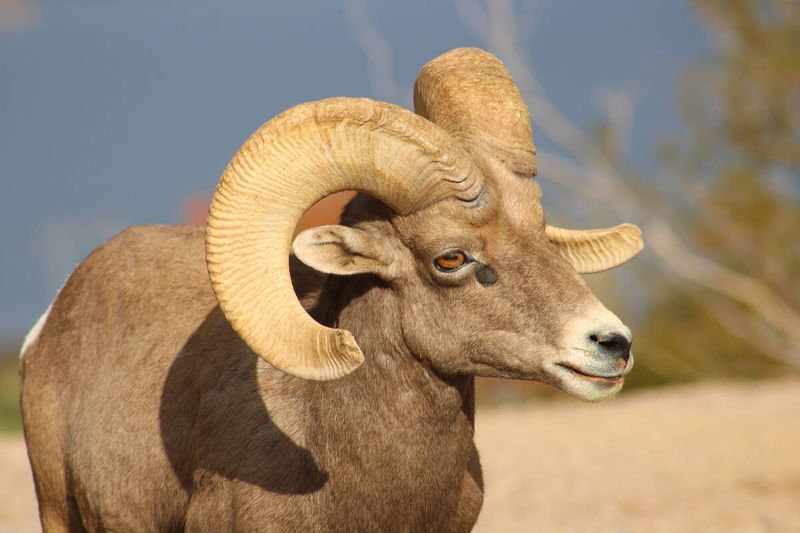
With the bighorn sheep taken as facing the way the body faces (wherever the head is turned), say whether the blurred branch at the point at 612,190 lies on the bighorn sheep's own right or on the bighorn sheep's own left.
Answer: on the bighorn sheep's own left

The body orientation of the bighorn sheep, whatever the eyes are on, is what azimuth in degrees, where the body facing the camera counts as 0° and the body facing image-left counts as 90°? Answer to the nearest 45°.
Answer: approximately 315°
